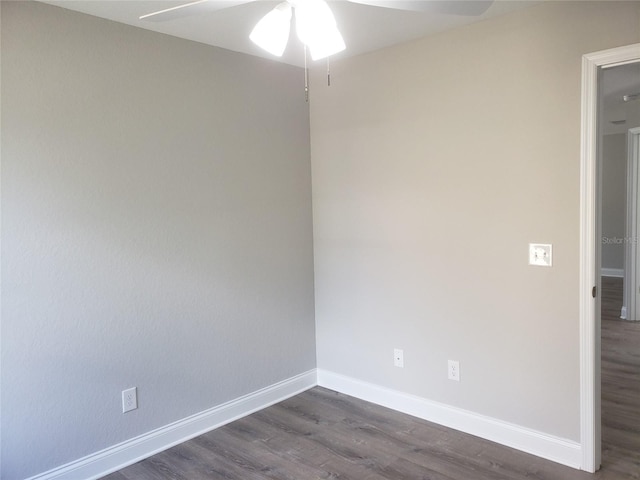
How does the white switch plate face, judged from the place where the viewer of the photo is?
facing the viewer

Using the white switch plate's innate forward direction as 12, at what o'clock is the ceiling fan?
The ceiling fan is roughly at 1 o'clock from the white switch plate.
